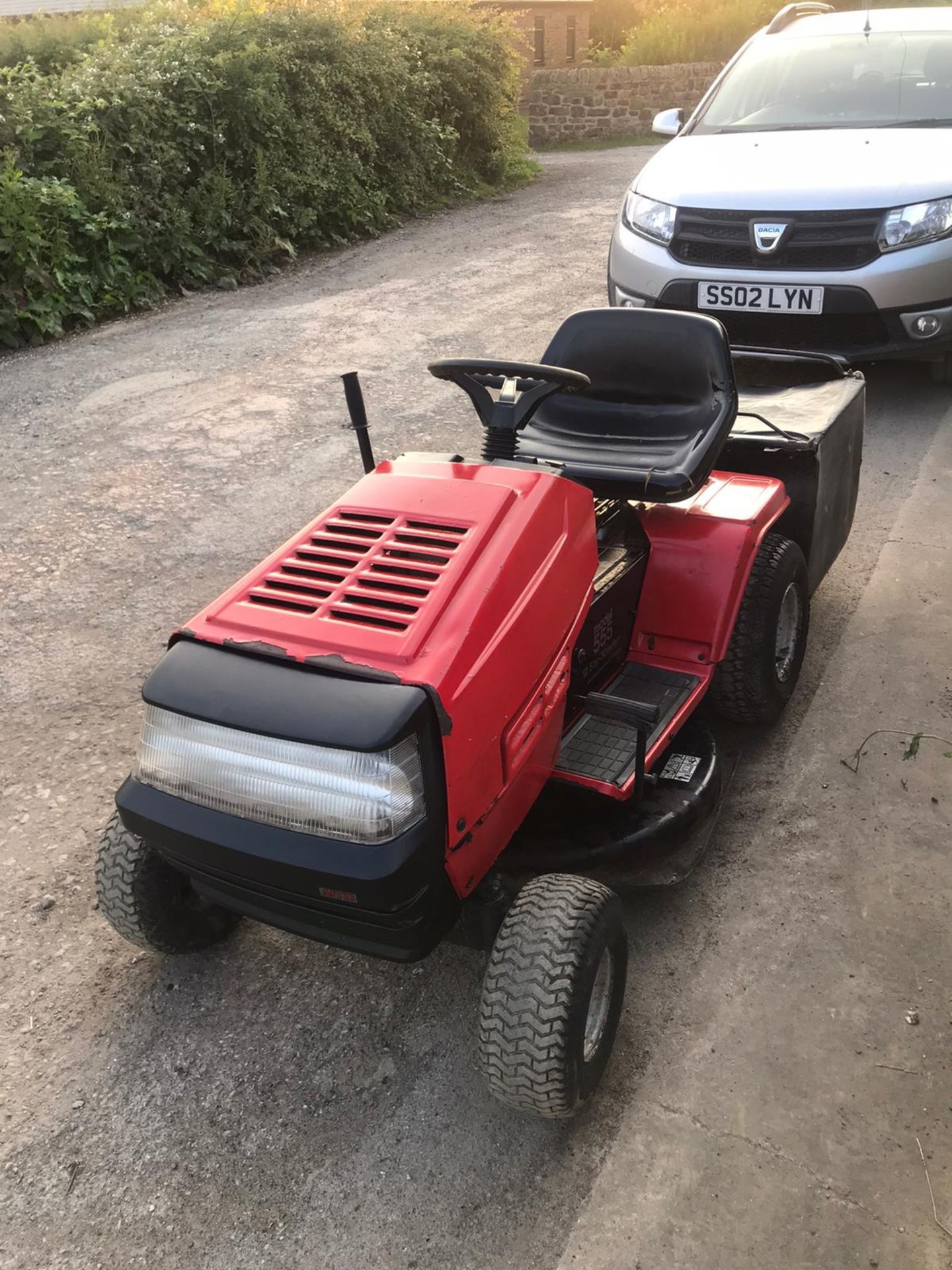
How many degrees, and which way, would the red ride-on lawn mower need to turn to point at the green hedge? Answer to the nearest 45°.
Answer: approximately 135° to its right

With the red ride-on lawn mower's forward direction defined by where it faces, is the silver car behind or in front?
behind

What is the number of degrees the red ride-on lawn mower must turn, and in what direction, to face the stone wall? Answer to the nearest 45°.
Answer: approximately 135° to its right

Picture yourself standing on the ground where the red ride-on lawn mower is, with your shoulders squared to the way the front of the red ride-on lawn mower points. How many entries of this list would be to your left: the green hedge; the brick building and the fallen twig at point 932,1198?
1

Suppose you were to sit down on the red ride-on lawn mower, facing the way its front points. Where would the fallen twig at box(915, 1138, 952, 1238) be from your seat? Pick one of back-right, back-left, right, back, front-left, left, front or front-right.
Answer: left

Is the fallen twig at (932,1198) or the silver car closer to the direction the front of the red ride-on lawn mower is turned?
the fallen twig

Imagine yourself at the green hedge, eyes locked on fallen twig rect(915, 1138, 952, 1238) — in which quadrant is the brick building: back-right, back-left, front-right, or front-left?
back-left

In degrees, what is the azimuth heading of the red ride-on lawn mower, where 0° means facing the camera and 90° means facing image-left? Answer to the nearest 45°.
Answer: approximately 45°

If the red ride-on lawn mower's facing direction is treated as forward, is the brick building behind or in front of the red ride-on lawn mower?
behind

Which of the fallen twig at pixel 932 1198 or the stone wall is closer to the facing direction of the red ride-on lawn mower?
the fallen twig
